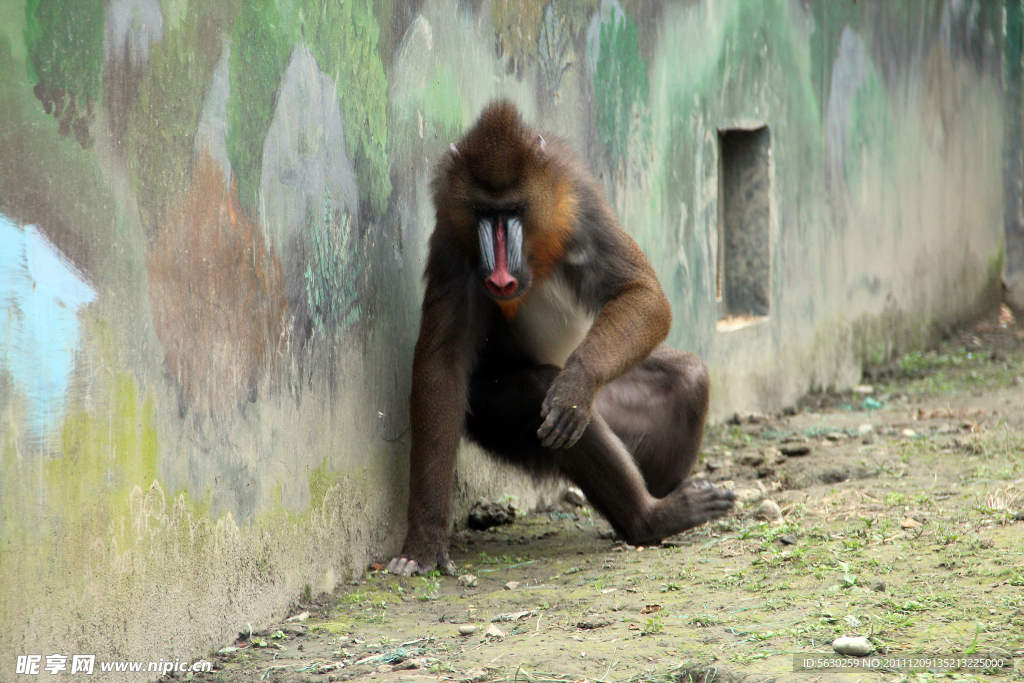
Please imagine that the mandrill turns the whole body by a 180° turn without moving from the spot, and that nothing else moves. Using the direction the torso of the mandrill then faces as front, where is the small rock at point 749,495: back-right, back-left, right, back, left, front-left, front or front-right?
front-right

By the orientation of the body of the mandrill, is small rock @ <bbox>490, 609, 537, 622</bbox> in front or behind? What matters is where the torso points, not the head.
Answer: in front

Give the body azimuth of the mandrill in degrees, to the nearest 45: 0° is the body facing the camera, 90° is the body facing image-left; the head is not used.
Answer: approximately 0°

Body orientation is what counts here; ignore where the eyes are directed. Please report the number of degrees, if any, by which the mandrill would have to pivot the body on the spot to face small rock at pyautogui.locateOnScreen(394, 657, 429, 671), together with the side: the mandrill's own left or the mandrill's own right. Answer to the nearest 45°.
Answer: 0° — it already faces it

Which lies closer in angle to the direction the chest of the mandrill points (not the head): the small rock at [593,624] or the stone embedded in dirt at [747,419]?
the small rock

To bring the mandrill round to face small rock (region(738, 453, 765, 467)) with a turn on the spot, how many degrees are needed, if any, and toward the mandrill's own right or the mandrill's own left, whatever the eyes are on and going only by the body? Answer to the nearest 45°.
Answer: approximately 135° to the mandrill's own left

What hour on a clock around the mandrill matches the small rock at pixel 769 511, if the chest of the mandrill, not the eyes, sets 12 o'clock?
The small rock is roughly at 8 o'clock from the mandrill.

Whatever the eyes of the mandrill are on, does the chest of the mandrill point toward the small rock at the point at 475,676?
yes

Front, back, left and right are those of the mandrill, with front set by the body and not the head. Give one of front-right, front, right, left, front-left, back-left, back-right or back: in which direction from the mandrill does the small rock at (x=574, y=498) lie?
back

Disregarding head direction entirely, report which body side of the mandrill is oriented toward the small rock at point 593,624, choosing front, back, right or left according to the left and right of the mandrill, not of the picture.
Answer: front

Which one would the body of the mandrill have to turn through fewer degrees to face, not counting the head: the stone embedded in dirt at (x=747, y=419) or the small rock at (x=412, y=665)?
the small rock

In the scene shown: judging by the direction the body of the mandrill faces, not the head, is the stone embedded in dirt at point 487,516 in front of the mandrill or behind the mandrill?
behind
